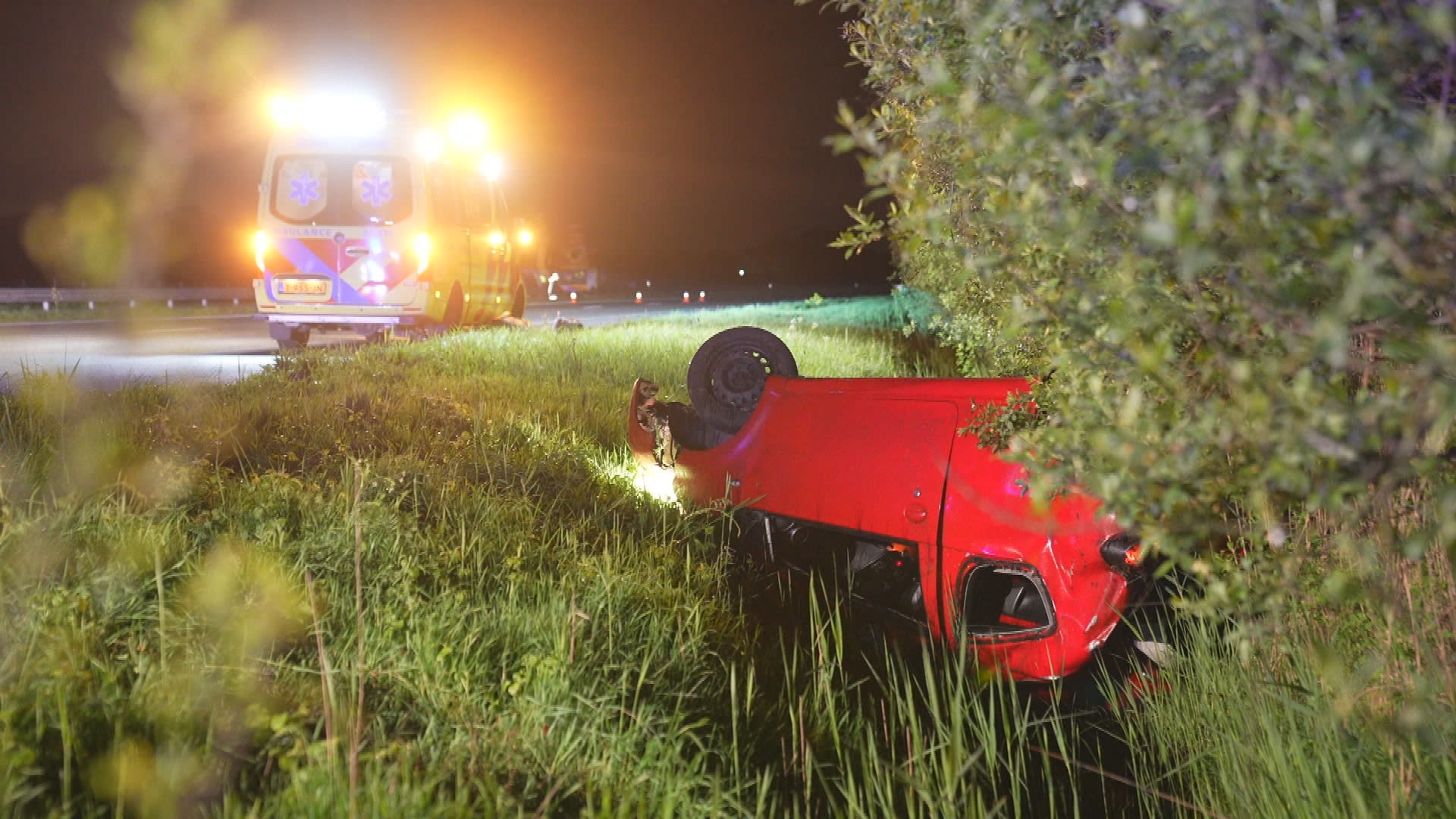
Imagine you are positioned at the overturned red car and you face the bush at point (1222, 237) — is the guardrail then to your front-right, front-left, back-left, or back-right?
back-right

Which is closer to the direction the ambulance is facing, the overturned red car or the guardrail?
the guardrail

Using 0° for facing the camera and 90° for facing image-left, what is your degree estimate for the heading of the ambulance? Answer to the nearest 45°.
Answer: approximately 225°

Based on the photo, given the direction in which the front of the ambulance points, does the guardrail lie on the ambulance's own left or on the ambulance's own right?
on the ambulance's own left

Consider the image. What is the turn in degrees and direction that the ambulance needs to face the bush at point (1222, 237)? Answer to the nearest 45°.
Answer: approximately 135° to its right

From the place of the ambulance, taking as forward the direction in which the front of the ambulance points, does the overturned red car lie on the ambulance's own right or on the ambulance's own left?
on the ambulance's own right
